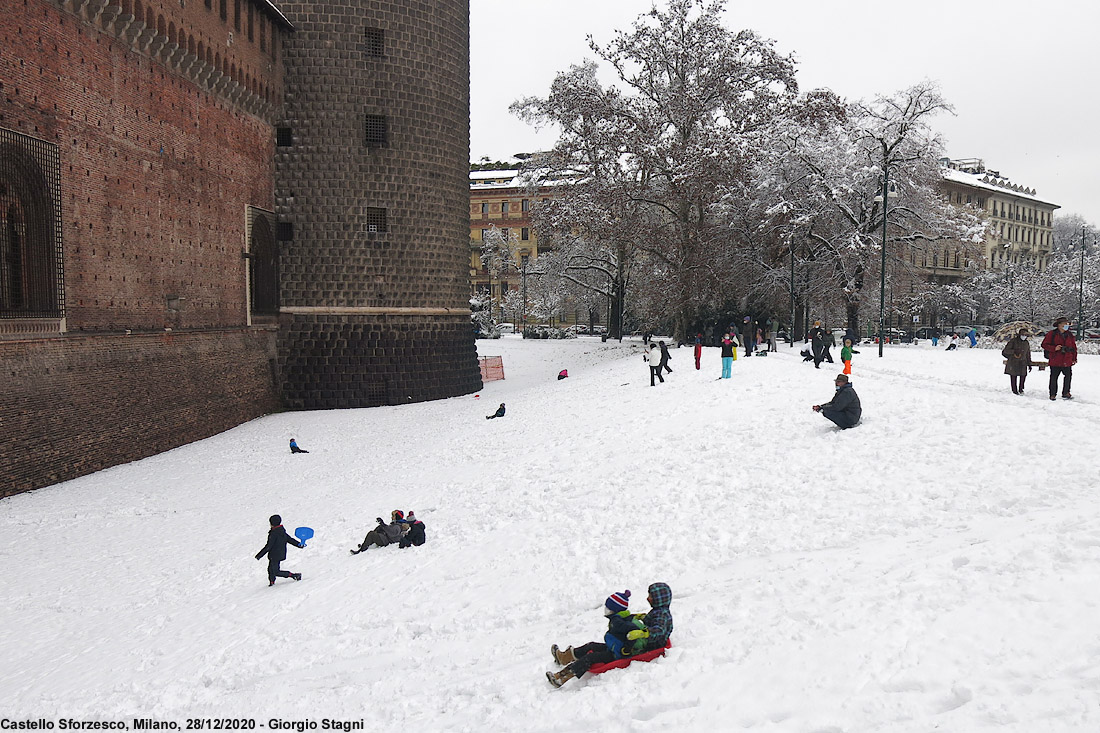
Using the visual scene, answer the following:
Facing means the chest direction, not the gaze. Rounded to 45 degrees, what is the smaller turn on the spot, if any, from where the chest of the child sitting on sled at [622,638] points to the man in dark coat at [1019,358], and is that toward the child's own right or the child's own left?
approximately 135° to the child's own right

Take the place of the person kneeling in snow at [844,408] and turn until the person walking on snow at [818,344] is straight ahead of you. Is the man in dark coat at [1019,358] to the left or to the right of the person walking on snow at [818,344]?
right

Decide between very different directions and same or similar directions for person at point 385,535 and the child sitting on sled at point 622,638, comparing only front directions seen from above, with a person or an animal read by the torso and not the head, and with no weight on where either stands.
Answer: same or similar directions

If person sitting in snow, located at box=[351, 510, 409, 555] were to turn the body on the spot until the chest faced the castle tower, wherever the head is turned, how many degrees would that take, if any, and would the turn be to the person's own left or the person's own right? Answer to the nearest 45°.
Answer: approximately 90° to the person's own right

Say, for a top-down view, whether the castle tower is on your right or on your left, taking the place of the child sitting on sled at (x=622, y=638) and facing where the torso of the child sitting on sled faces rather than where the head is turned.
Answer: on your right

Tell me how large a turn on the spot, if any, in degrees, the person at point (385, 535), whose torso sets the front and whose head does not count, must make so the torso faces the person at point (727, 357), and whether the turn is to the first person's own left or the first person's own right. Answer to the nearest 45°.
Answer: approximately 135° to the first person's own right

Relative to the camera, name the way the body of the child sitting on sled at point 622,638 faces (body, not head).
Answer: to the viewer's left

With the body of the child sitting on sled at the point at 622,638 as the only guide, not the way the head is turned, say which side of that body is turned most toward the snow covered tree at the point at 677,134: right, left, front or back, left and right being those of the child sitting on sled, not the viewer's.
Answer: right

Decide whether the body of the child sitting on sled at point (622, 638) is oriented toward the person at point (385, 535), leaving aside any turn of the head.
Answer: no

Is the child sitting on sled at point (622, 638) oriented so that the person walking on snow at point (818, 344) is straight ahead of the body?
no

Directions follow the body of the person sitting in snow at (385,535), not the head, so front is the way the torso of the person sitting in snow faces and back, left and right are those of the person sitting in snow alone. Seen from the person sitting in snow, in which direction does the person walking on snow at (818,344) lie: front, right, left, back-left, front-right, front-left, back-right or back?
back-right

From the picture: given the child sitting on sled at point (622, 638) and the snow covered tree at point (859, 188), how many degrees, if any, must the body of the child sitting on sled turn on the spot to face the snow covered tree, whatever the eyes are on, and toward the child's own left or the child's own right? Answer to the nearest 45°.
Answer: approximately 90° to the child's own right

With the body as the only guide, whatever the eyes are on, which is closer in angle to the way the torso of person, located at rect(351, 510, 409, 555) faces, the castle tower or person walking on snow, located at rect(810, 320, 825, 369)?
the castle tower

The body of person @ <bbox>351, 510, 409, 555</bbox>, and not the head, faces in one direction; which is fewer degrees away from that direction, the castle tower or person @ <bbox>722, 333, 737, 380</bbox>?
the castle tower

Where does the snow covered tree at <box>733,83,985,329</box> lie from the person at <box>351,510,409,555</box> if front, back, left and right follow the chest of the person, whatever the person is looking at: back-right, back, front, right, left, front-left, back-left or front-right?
back-right

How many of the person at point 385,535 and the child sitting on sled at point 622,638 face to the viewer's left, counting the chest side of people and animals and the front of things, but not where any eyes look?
2

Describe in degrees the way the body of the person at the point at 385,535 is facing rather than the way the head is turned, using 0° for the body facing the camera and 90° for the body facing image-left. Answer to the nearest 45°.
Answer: approximately 90°
